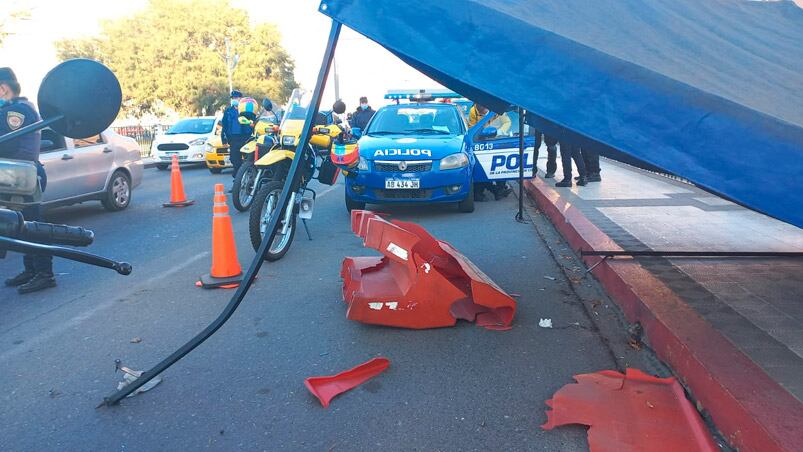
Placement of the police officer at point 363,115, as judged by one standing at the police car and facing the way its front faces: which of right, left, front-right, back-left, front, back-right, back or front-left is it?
back

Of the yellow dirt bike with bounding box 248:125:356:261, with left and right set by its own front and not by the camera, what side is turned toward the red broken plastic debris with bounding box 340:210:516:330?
left

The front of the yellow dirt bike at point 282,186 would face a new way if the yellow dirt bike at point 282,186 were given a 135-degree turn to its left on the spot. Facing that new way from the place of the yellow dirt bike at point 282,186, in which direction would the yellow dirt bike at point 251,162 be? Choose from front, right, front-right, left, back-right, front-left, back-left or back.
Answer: left

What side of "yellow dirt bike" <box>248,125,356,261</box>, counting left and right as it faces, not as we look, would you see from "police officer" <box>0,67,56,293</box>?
front

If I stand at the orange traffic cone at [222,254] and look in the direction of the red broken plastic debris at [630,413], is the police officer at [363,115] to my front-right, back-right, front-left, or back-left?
back-left
